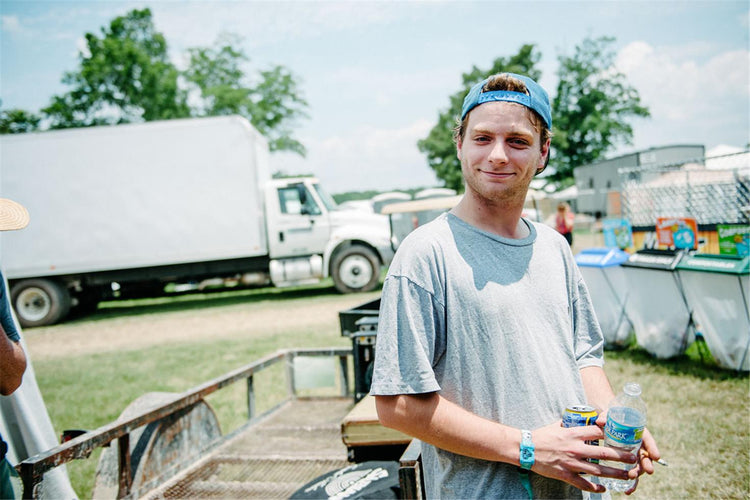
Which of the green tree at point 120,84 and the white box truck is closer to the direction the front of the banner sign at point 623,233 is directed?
the white box truck

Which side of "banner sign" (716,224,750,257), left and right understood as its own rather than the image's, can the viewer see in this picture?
front

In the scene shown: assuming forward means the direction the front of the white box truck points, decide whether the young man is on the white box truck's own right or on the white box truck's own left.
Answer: on the white box truck's own right

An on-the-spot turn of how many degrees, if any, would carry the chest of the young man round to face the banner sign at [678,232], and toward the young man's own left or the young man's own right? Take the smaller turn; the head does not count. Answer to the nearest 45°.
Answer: approximately 135° to the young man's own left

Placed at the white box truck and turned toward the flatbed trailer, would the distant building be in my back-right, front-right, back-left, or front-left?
back-left

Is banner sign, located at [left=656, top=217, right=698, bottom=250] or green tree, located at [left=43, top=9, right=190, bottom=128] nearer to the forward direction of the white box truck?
the banner sign

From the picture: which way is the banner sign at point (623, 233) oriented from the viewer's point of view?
toward the camera

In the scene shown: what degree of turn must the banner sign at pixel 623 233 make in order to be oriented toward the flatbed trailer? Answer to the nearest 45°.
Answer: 0° — it already faces it

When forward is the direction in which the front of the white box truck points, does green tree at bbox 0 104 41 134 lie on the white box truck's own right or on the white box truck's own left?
on the white box truck's own left

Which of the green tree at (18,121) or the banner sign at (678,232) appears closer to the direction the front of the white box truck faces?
the banner sign

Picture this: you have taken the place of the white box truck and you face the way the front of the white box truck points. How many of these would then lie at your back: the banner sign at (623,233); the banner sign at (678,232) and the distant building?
0

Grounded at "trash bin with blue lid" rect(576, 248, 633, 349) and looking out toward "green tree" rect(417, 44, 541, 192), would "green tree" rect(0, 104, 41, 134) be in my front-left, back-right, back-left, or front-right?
front-left

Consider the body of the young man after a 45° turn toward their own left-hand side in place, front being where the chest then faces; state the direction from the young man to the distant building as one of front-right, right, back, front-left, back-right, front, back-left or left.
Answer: left

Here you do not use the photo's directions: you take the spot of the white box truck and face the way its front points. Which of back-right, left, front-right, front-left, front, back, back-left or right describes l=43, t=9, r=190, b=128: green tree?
left

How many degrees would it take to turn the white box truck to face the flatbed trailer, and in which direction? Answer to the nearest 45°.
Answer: approximately 90° to its right

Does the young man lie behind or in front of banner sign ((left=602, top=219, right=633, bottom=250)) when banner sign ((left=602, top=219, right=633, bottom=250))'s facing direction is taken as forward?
in front

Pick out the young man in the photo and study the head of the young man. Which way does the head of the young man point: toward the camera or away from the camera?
toward the camera
